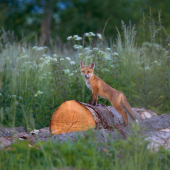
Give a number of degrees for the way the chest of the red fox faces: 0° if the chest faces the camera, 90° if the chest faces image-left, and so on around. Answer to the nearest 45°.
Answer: approximately 90°
